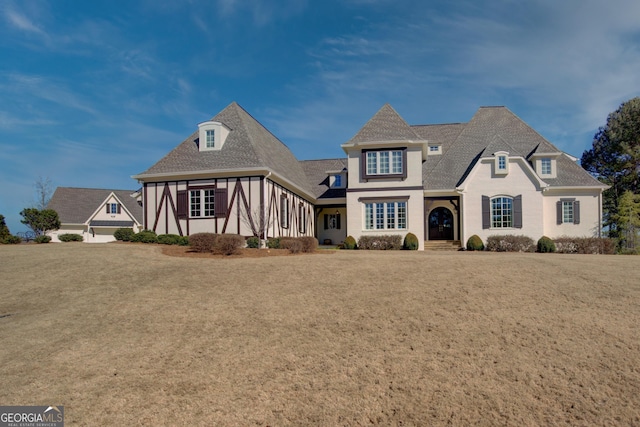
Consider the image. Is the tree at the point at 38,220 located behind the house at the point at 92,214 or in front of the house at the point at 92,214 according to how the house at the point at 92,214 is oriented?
in front

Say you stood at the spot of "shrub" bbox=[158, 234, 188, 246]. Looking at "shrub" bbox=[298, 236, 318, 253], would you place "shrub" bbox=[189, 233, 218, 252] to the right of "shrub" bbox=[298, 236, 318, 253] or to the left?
right

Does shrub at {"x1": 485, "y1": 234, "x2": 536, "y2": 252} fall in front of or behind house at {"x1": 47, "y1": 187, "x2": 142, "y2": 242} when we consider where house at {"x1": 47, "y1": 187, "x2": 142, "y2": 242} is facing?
in front

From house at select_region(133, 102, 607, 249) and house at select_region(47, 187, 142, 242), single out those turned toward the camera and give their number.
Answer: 2

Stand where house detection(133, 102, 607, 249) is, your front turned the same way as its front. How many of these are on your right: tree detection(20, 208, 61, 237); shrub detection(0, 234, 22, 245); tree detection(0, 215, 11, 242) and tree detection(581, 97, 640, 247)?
3

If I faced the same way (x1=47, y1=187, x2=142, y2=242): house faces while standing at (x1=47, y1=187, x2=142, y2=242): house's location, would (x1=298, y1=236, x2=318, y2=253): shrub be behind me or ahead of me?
ahead

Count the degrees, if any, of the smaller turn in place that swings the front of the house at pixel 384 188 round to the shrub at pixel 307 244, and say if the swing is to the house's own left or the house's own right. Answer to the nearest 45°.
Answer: approximately 45° to the house's own right

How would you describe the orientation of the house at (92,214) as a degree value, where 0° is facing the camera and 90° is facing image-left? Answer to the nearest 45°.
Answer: approximately 0°

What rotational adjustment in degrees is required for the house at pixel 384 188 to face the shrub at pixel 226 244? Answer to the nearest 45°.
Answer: approximately 45° to its right
